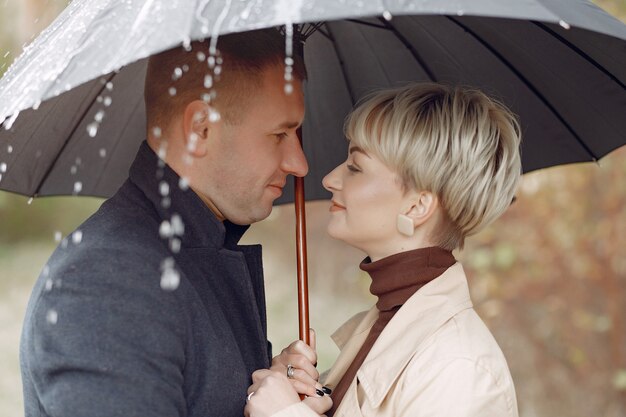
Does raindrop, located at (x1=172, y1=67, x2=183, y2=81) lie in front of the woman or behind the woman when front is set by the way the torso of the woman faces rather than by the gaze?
in front

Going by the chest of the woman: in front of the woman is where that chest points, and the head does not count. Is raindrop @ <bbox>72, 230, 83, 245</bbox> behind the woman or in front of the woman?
in front

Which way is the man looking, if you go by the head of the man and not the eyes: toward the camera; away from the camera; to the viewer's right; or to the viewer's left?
to the viewer's right

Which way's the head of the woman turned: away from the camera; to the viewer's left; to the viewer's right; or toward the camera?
to the viewer's left

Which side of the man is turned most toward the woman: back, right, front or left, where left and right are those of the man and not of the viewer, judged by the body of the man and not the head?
front

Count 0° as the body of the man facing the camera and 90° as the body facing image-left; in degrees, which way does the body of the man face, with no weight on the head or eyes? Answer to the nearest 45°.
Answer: approximately 270°

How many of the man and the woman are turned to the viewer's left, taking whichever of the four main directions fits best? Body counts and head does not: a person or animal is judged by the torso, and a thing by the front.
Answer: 1

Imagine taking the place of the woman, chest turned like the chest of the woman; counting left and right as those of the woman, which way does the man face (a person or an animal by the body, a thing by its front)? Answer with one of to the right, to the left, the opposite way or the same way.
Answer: the opposite way

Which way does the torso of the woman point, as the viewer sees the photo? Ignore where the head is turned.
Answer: to the viewer's left
